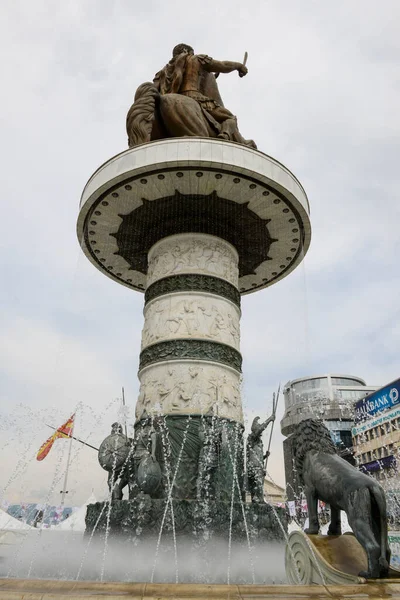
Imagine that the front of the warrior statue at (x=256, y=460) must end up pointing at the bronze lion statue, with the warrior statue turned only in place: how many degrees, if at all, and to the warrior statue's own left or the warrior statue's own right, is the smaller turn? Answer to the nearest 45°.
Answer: approximately 90° to the warrior statue's own right

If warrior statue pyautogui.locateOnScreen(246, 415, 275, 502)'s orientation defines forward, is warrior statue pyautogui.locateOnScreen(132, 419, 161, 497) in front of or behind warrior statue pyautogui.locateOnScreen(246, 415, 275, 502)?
behind

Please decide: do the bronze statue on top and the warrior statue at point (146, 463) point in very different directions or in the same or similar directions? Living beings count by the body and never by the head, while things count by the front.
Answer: very different directions

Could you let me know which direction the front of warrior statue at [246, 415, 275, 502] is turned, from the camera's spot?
facing to the right of the viewer

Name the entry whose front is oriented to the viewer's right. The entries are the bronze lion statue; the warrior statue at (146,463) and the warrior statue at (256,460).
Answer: the warrior statue at (256,460)

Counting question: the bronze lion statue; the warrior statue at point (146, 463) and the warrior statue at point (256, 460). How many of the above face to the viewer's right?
1

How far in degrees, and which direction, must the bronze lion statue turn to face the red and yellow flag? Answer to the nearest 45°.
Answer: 0° — it already faces it

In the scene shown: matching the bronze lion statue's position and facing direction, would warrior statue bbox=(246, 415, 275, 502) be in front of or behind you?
in front

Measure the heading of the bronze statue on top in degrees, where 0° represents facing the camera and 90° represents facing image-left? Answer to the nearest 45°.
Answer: approximately 225°

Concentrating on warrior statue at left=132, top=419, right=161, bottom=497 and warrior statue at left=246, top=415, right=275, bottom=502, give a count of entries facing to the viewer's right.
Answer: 1

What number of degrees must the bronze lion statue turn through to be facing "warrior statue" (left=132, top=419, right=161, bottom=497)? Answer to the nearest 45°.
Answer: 0° — it already faces it

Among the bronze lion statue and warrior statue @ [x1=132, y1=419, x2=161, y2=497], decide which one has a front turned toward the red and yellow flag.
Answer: the bronze lion statue

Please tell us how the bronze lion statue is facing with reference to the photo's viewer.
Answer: facing away from the viewer and to the left of the viewer
